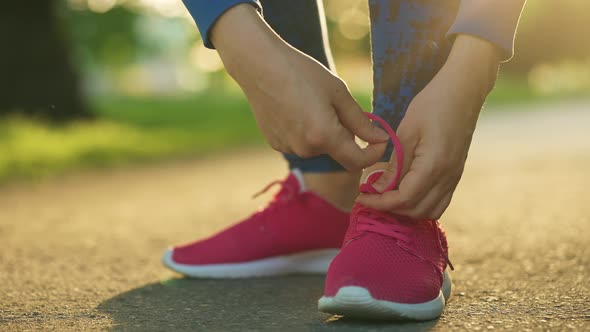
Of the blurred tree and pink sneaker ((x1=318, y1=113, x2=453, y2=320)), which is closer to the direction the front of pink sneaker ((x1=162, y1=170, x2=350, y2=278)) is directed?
the blurred tree

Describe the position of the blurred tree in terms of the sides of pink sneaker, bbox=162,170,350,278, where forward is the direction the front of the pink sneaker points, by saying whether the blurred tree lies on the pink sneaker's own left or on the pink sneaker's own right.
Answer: on the pink sneaker's own right

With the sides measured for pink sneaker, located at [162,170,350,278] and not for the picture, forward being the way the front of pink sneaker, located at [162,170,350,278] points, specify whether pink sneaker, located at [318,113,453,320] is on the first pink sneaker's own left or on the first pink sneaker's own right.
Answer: on the first pink sneaker's own left

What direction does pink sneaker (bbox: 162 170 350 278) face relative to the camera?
to the viewer's left
